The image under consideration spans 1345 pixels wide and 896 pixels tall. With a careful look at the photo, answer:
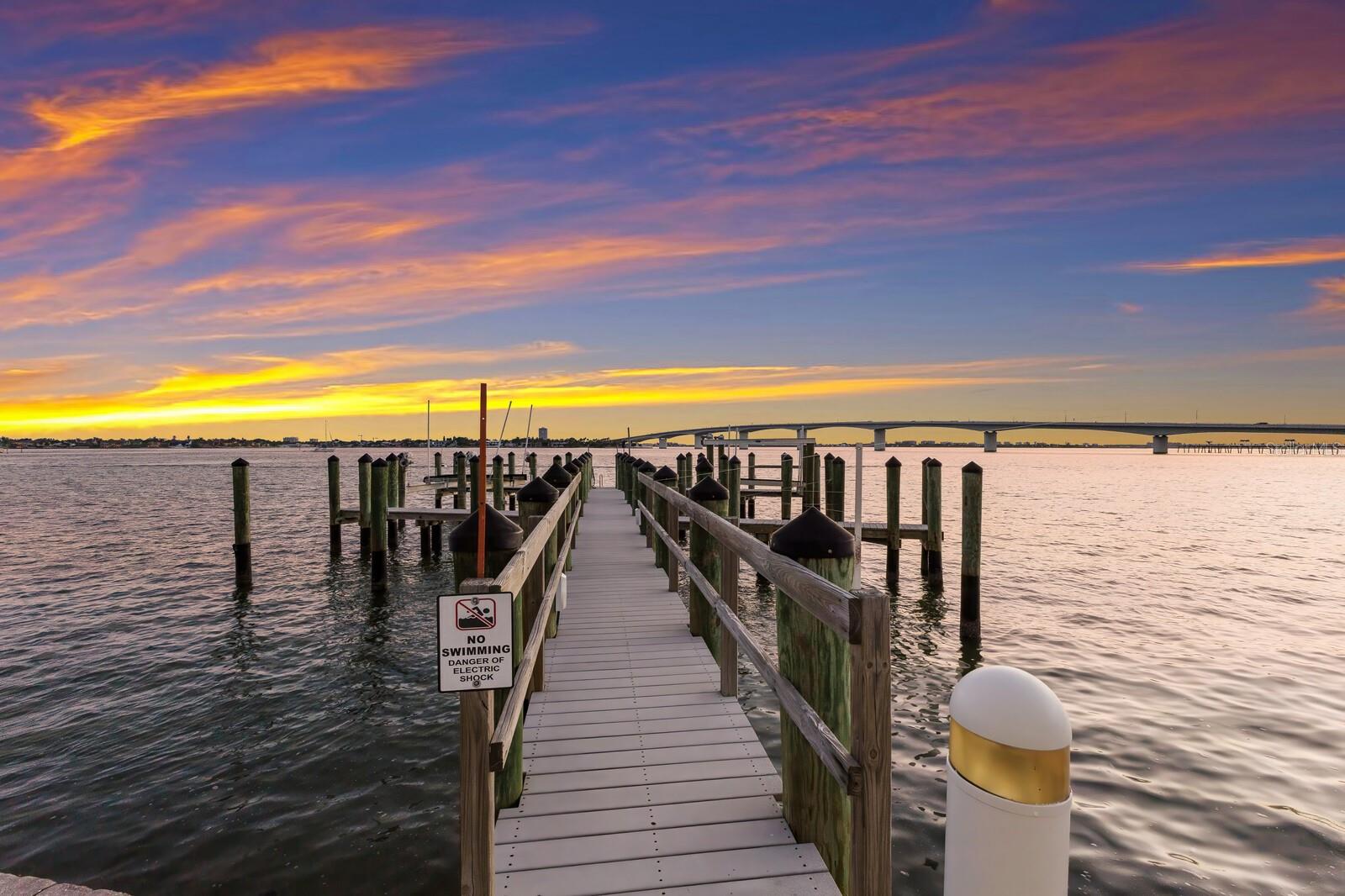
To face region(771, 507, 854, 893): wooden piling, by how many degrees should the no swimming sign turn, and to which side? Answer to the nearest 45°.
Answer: approximately 90° to its left

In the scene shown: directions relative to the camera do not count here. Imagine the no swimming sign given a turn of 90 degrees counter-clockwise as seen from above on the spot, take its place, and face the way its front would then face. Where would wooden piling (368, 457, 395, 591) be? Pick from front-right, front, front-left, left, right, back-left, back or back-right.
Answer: left

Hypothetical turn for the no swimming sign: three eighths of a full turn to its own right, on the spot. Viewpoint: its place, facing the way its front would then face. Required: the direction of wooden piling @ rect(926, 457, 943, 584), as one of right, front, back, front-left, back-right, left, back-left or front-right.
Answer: right

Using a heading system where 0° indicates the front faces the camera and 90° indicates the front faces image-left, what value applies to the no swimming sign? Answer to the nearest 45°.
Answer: approximately 0°

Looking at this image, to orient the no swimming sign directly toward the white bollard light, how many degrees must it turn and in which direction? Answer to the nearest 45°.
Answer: approximately 45° to its left

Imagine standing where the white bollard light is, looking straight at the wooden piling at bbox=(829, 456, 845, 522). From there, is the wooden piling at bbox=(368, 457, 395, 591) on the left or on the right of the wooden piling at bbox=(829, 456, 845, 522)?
left

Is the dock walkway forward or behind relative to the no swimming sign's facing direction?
behind

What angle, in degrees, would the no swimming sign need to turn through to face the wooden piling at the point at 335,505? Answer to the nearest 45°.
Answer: approximately 180°

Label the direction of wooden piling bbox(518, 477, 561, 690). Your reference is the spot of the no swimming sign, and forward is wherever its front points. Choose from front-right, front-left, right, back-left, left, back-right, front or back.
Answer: back

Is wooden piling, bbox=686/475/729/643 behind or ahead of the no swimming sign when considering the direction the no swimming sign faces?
behind

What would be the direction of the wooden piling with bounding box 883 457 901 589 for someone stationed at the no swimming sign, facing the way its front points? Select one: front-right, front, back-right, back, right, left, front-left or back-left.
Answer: back-left
